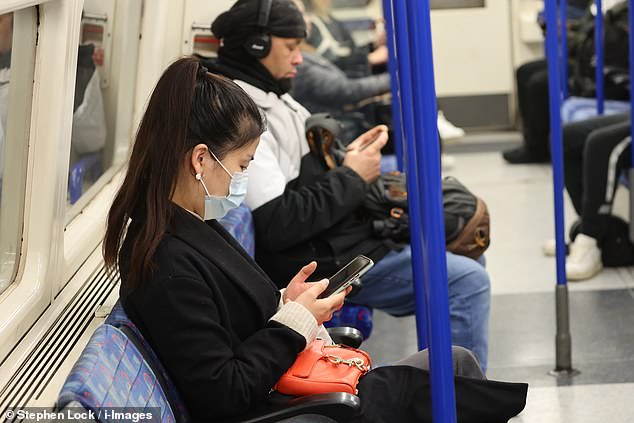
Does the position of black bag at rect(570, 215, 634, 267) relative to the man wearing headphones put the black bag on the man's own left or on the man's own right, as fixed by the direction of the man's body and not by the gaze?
on the man's own left

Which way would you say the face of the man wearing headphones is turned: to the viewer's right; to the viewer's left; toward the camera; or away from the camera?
to the viewer's right

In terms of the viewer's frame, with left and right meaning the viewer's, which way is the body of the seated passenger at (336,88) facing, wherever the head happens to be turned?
facing to the right of the viewer

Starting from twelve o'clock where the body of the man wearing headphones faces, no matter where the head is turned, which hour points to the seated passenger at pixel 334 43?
The seated passenger is roughly at 9 o'clock from the man wearing headphones.

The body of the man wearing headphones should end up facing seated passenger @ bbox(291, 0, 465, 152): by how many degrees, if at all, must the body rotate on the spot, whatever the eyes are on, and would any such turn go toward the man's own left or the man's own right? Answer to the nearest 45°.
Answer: approximately 90° to the man's own left

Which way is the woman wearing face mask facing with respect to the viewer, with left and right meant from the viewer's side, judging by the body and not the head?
facing to the right of the viewer

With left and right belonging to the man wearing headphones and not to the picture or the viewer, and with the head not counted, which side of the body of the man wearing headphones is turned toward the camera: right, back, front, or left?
right

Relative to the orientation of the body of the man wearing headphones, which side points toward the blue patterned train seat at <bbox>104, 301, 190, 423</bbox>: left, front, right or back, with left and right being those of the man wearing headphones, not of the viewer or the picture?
right

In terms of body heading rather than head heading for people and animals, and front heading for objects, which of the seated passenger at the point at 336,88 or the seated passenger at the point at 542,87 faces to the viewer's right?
the seated passenger at the point at 336,88

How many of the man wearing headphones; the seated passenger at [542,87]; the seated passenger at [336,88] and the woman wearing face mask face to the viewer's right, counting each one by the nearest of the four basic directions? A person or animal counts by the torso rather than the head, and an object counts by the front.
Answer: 3

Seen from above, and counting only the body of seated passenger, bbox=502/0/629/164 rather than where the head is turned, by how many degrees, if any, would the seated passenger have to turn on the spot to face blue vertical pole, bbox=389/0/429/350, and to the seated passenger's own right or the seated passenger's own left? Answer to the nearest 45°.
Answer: approximately 90° to the seated passenger's own left

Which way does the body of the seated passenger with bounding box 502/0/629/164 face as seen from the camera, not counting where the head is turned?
to the viewer's left
